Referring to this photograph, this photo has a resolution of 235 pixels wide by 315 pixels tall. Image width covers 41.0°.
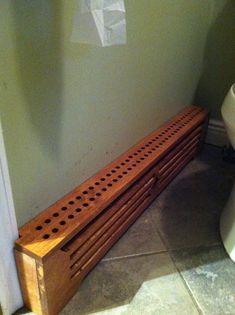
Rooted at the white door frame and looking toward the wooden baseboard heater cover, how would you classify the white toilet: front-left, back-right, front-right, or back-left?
front-right
